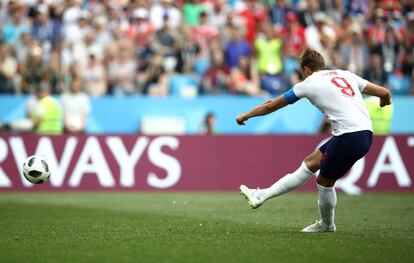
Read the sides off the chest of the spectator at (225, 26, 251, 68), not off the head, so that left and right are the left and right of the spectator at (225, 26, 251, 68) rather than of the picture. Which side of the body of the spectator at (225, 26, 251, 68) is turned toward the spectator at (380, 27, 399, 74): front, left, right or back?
left

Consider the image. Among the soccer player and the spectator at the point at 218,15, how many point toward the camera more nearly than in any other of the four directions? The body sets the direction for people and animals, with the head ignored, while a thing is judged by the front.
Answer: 1

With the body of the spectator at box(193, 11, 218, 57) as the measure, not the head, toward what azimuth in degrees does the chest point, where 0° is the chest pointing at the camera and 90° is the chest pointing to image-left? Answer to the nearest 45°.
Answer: approximately 0°

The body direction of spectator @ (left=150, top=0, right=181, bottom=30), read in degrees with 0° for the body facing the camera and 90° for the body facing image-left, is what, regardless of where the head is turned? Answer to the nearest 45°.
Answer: approximately 0°

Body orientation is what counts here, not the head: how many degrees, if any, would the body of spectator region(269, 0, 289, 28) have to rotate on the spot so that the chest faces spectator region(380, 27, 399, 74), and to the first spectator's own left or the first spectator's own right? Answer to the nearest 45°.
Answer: approximately 90° to the first spectator's own left

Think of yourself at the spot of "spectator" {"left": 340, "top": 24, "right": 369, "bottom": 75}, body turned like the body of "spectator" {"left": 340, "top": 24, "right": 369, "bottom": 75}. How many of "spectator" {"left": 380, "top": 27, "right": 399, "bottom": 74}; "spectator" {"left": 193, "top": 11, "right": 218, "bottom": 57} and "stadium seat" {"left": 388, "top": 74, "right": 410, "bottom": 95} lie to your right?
1

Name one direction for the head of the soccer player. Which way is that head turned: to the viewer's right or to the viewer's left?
to the viewer's left
